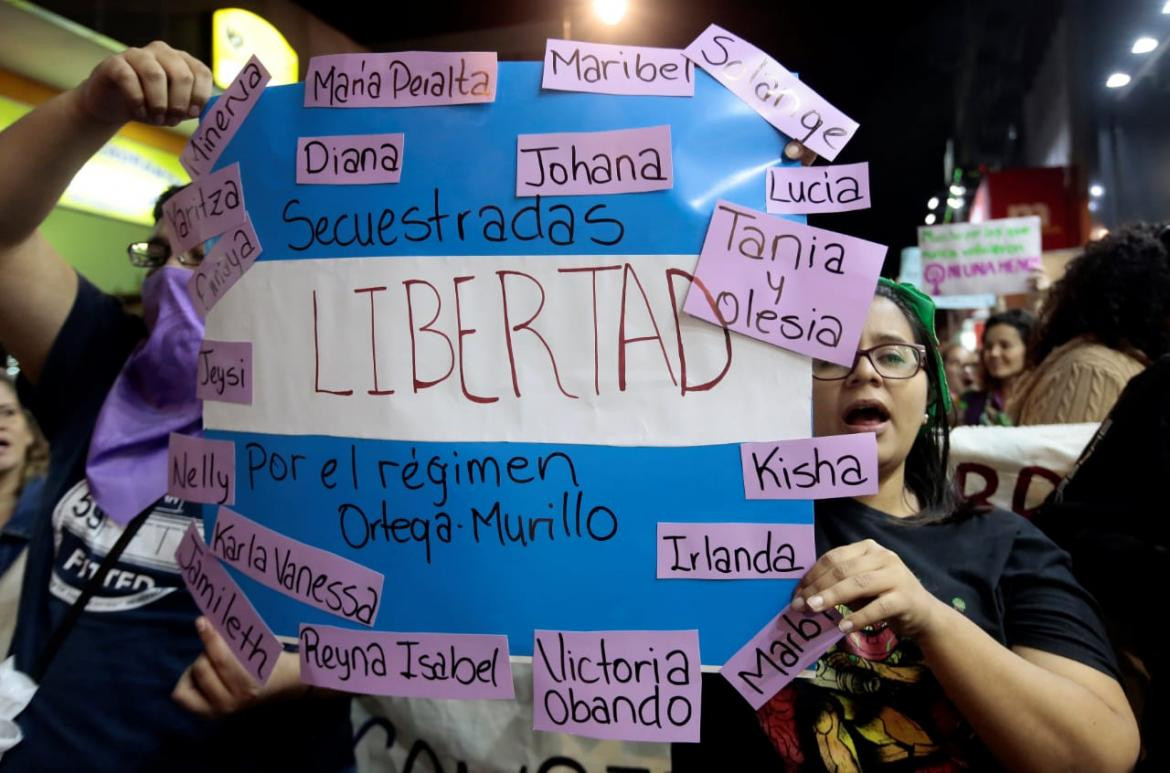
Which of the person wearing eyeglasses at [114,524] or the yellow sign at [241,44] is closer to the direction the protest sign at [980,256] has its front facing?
the person wearing eyeglasses

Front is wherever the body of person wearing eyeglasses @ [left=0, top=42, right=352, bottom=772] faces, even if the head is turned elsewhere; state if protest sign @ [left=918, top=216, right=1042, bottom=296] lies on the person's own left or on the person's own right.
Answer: on the person's own left

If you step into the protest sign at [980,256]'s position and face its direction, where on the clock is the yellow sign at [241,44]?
The yellow sign is roughly at 2 o'clock from the protest sign.

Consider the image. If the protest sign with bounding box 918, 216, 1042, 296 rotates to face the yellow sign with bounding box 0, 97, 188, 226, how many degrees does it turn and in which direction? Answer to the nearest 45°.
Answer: approximately 90° to its right

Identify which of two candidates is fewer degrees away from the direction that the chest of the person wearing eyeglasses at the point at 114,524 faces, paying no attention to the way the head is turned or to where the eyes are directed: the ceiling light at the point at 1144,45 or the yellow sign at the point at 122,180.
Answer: the ceiling light

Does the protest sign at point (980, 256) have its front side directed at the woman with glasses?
yes

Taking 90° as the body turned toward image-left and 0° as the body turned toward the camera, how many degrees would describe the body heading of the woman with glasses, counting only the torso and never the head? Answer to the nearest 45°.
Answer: approximately 45°

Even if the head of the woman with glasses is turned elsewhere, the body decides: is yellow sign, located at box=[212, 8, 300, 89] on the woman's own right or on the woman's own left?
on the woman's own right

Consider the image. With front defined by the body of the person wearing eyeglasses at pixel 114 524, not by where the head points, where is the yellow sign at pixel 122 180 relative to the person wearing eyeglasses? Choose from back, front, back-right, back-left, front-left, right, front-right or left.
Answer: back-left

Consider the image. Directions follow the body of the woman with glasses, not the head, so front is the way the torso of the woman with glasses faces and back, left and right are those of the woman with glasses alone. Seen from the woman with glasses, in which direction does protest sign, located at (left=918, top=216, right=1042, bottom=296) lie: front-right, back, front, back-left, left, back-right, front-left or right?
back-right

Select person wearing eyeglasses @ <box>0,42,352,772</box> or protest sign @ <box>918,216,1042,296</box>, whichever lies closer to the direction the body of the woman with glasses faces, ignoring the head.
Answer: the person wearing eyeglasses
